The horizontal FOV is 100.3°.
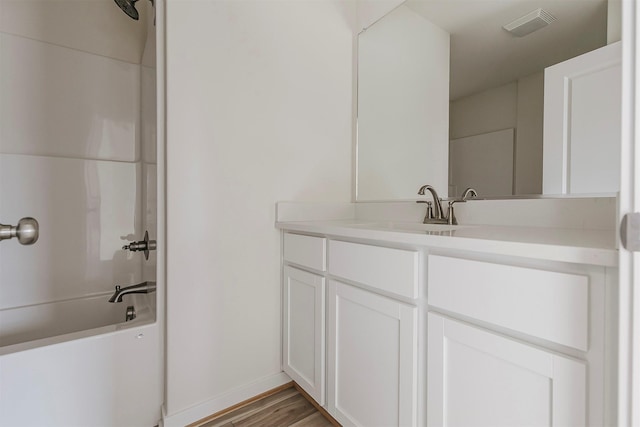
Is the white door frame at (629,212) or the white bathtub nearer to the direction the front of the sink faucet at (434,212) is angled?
the white bathtub

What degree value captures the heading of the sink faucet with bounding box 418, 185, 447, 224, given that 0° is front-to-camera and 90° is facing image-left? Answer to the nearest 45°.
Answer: approximately 45°

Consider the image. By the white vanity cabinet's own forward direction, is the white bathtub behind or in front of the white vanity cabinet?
in front

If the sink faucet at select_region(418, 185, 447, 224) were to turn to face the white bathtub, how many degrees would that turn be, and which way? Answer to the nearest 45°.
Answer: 0° — it already faces it

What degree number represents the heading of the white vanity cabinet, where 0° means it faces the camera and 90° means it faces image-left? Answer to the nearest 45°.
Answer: approximately 45°

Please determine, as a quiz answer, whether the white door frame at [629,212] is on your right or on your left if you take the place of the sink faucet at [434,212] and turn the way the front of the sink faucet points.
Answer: on your left
